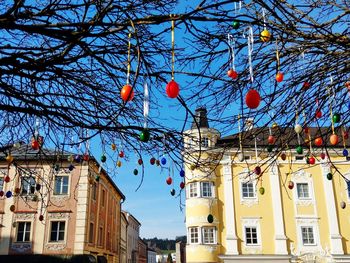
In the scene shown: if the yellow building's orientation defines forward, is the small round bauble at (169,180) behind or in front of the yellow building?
in front

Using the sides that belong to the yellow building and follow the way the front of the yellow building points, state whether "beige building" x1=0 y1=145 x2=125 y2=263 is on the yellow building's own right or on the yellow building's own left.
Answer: on the yellow building's own right

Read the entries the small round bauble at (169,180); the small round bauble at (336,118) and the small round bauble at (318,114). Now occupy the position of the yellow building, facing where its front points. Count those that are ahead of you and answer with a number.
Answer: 3

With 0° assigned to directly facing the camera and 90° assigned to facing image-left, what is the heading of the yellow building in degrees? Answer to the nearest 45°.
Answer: approximately 0°

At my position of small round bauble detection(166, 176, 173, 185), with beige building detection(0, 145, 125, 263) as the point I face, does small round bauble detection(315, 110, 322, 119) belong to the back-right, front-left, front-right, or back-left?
back-right
